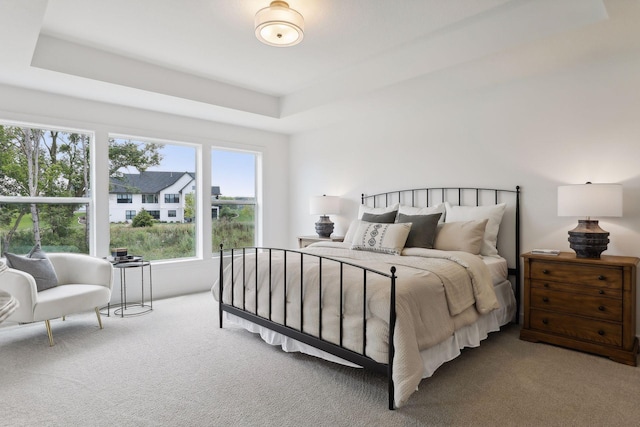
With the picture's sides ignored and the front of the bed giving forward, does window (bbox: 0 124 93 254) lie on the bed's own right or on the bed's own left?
on the bed's own right

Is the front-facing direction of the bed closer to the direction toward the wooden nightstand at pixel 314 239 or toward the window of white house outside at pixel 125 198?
the window of white house outside

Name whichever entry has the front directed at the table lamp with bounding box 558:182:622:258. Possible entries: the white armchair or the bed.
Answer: the white armchair

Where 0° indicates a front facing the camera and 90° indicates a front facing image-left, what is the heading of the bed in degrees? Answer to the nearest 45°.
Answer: approximately 45°

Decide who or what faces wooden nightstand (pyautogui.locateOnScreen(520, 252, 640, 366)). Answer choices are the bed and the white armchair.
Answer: the white armchair

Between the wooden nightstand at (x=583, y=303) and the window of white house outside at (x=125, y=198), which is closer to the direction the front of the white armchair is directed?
the wooden nightstand

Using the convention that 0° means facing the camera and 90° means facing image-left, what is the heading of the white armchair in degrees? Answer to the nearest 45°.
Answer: approximately 315°

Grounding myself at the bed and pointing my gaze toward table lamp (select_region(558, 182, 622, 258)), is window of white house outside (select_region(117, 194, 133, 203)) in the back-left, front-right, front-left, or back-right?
back-left

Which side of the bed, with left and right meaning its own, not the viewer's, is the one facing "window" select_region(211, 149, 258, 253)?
right

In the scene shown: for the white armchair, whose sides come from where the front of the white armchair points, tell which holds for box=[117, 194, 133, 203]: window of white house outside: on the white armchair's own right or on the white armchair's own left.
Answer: on the white armchair's own left
